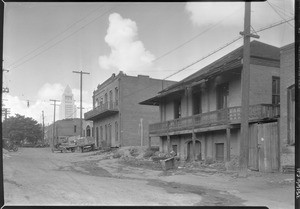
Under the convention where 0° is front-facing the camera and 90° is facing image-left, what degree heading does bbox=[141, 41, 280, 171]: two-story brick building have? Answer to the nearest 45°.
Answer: approximately 45°

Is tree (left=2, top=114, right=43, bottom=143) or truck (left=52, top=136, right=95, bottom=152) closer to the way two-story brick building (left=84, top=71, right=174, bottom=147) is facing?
the tree

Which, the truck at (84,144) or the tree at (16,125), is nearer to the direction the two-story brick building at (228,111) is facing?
the tree

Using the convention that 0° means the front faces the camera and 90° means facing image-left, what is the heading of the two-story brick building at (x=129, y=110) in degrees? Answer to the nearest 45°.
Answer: approximately 45°

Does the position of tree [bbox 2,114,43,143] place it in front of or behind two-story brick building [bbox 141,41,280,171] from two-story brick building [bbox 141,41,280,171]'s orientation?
in front

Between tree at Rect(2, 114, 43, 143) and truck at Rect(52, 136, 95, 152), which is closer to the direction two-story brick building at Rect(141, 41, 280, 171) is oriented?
the tree
